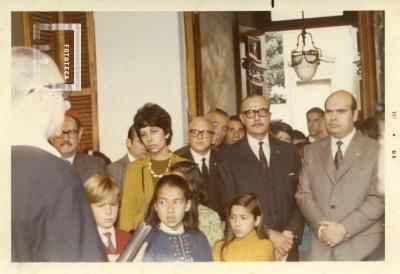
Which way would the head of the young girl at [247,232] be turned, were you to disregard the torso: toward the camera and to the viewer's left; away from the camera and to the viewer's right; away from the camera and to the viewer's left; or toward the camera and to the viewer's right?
toward the camera and to the viewer's left

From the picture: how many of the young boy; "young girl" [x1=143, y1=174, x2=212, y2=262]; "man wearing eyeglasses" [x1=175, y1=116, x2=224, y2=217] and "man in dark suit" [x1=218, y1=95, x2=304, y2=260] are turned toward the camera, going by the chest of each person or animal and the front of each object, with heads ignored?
4

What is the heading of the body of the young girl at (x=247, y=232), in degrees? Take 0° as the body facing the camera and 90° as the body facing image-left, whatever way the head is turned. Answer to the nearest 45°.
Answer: approximately 45°

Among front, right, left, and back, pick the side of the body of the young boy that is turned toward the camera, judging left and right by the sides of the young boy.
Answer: front

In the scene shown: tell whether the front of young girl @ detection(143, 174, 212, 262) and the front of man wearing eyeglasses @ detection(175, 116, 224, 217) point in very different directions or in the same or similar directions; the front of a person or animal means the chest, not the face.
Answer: same or similar directions

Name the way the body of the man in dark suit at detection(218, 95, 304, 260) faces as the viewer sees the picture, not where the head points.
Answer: toward the camera

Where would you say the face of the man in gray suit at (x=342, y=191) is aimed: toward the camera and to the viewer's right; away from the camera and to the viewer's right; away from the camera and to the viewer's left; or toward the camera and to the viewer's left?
toward the camera and to the viewer's left

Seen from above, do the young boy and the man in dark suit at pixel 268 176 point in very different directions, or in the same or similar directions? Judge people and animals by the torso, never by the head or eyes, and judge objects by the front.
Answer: same or similar directions

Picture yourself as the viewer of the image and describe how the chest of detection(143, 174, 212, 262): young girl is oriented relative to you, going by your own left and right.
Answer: facing the viewer

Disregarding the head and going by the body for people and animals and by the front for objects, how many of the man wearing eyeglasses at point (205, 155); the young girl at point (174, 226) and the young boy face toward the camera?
3
